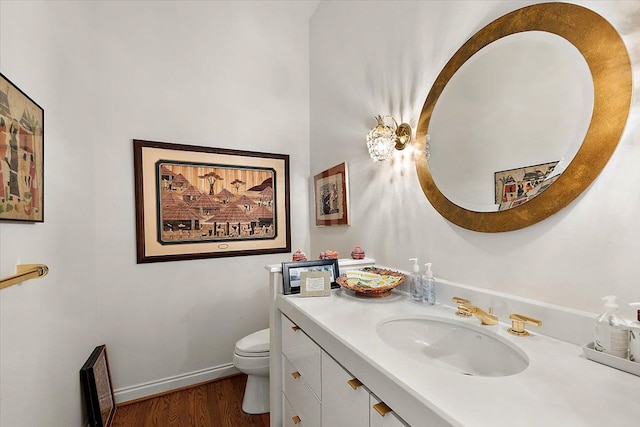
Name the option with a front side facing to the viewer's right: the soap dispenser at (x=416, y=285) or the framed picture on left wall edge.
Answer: the framed picture on left wall edge

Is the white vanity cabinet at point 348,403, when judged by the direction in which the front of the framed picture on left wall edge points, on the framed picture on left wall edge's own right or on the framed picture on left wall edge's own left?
on the framed picture on left wall edge's own right

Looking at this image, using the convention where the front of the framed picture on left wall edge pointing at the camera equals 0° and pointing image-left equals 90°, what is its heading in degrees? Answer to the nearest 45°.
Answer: approximately 270°

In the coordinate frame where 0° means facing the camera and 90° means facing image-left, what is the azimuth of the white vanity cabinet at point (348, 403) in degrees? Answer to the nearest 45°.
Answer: approximately 45°

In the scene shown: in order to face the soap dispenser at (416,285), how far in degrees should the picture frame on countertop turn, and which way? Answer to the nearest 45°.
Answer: approximately 45° to its left

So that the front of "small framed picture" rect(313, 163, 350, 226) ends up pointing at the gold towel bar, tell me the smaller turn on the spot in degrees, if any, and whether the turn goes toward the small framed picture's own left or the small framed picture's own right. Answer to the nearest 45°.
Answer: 0° — it already faces it

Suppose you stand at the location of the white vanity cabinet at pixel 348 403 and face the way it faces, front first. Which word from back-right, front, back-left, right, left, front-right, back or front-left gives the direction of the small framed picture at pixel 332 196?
back-right
